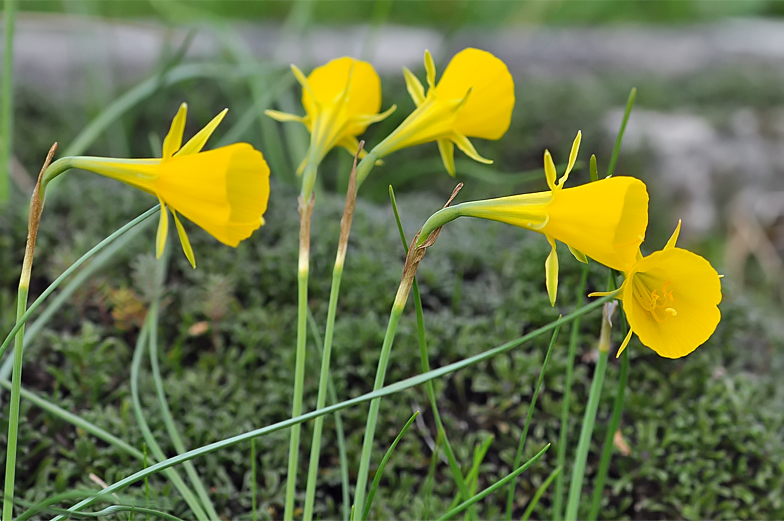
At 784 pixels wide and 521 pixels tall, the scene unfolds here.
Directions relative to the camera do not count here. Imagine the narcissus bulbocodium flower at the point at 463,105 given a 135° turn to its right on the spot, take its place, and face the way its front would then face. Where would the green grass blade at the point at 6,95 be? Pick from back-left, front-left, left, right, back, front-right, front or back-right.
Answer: back-right

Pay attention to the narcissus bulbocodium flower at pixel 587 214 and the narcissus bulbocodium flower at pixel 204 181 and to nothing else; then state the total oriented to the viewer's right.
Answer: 2

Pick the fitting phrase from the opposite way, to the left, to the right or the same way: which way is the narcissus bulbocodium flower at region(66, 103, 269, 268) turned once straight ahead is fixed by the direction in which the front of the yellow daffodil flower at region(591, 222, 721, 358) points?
to the left

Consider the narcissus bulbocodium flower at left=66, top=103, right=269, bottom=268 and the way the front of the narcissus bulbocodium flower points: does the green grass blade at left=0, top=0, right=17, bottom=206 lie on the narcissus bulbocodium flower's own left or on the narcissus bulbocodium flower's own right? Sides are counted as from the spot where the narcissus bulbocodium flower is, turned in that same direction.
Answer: on the narcissus bulbocodium flower's own left

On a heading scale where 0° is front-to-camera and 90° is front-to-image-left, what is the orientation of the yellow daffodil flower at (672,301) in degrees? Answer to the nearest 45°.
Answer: approximately 315°

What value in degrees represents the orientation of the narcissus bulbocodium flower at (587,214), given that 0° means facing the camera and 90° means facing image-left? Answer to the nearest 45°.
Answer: approximately 270°

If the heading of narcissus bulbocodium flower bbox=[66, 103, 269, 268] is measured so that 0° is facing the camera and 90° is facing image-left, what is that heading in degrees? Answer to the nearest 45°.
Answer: approximately 270°
